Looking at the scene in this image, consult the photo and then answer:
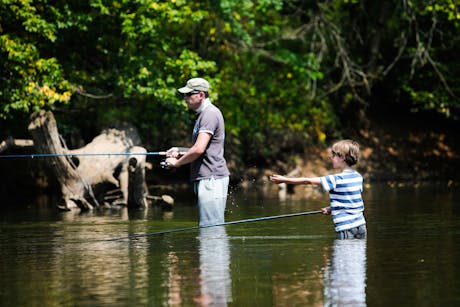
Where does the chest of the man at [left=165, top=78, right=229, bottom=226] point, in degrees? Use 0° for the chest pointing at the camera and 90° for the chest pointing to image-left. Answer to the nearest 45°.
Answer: approximately 90°

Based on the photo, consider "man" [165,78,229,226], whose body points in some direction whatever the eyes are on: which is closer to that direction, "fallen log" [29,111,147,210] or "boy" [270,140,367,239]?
the fallen log

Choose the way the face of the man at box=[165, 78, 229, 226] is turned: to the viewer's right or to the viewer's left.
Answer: to the viewer's left

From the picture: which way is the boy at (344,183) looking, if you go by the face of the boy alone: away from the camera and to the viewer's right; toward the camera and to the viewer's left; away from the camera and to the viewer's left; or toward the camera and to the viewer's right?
away from the camera and to the viewer's left

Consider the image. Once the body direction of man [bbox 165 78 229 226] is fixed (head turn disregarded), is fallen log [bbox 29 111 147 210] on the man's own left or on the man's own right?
on the man's own right

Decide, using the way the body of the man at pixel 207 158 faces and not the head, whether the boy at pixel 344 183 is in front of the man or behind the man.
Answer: behind
